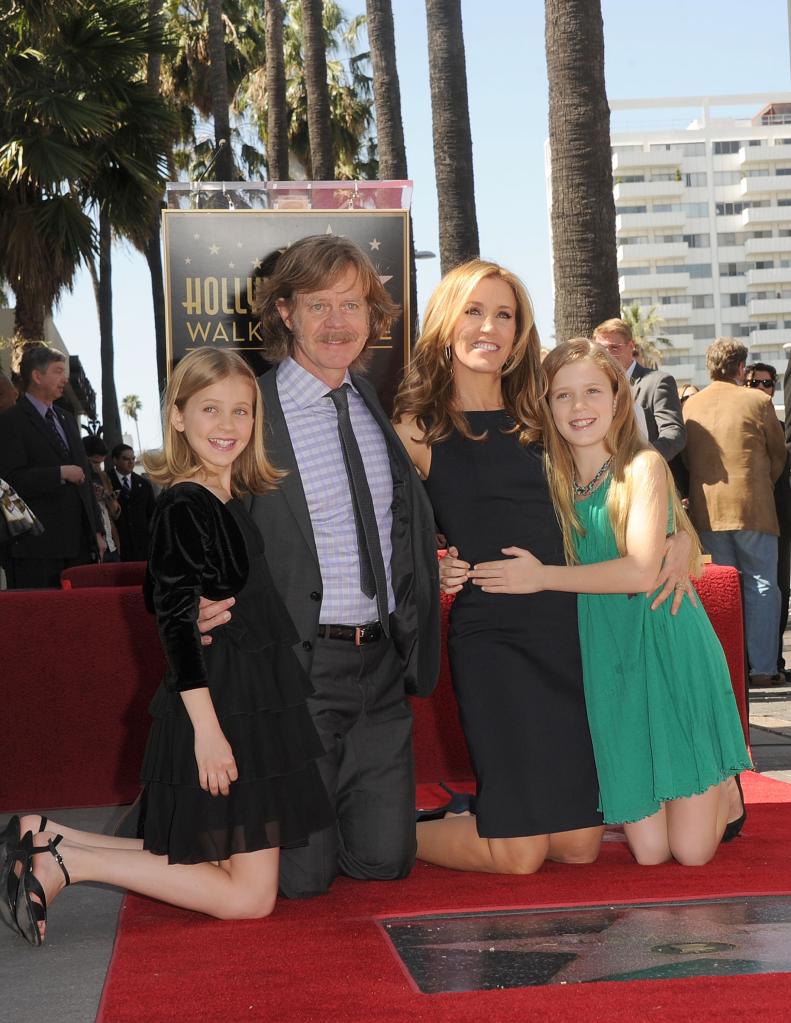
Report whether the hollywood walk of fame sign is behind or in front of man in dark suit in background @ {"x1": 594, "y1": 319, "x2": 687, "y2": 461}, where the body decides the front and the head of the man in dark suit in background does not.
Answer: in front

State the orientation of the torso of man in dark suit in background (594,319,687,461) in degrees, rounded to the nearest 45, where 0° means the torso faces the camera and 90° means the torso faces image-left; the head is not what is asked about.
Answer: approximately 45°

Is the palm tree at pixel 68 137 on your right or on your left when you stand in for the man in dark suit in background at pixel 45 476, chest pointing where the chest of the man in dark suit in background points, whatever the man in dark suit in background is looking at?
on your left

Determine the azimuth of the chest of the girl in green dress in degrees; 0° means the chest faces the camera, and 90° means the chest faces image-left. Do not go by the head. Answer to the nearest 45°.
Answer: approximately 45°

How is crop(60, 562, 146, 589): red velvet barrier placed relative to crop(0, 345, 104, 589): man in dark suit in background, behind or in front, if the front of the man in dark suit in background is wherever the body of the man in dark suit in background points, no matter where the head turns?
in front

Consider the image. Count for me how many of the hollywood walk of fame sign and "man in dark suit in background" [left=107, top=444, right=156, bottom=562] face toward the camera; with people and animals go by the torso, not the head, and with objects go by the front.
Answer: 2
